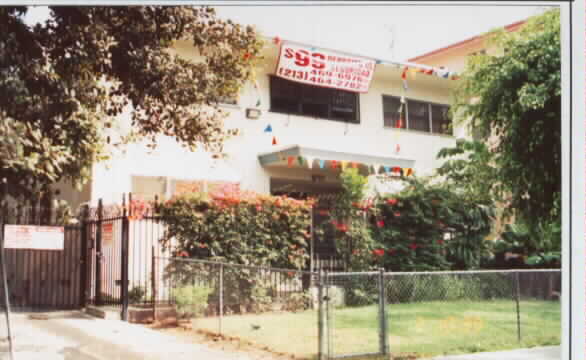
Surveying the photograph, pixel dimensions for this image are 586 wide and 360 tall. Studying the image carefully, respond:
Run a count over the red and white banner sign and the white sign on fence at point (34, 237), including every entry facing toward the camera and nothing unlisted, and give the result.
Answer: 2

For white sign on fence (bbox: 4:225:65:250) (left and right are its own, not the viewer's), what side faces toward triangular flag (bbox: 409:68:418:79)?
left

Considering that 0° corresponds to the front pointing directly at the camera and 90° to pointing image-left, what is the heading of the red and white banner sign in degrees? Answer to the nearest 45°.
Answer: approximately 0°

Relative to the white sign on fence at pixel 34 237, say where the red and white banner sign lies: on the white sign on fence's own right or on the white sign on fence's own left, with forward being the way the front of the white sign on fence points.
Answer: on the white sign on fence's own left

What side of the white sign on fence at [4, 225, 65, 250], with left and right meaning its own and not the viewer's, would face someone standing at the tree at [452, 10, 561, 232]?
left

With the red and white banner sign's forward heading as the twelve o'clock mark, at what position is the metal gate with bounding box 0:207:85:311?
The metal gate is roughly at 2 o'clock from the red and white banner sign.

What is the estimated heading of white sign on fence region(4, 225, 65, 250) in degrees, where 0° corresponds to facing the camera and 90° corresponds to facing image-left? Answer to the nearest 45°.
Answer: approximately 0°
